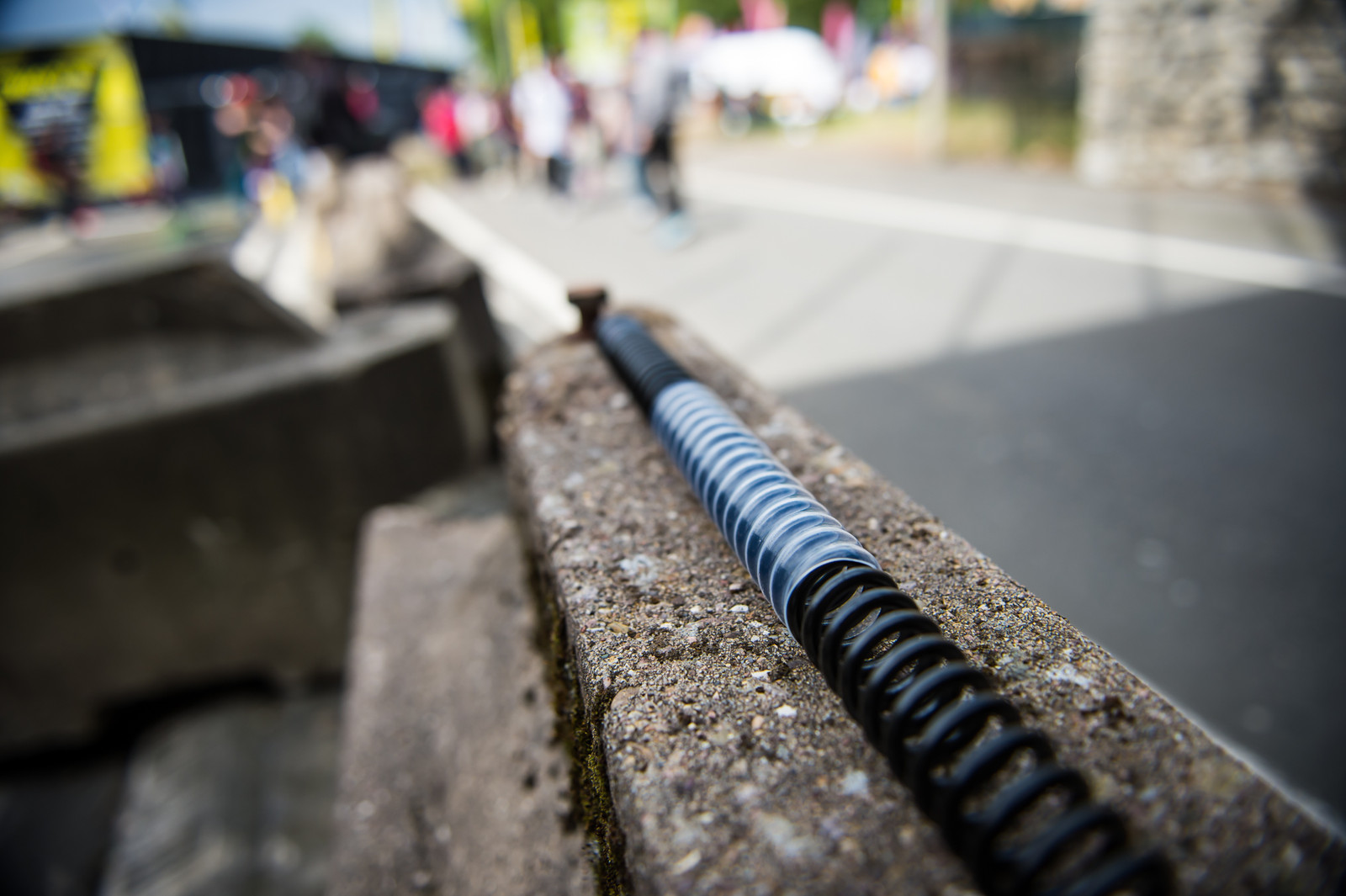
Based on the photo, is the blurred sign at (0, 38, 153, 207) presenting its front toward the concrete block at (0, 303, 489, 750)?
yes

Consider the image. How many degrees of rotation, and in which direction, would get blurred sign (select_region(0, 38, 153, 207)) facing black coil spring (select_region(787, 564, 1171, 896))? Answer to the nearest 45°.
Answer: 0° — it already faces it

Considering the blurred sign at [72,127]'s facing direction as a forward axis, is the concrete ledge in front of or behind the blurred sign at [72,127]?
in front

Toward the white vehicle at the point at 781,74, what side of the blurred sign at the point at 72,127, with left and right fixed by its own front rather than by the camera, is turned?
left

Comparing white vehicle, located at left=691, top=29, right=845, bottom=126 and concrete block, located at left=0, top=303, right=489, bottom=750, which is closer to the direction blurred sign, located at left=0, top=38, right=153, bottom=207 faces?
the concrete block

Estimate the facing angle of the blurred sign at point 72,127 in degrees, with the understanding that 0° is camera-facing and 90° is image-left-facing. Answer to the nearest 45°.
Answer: approximately 0°
